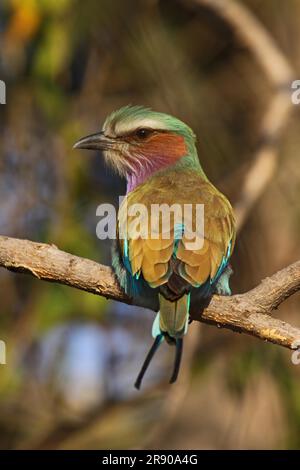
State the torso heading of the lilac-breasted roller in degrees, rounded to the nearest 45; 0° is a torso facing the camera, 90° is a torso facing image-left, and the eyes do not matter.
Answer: approximately 180°

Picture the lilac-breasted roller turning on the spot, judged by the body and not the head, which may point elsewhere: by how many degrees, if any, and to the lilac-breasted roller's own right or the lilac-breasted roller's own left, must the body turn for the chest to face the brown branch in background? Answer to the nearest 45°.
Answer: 0° — it already faces it
